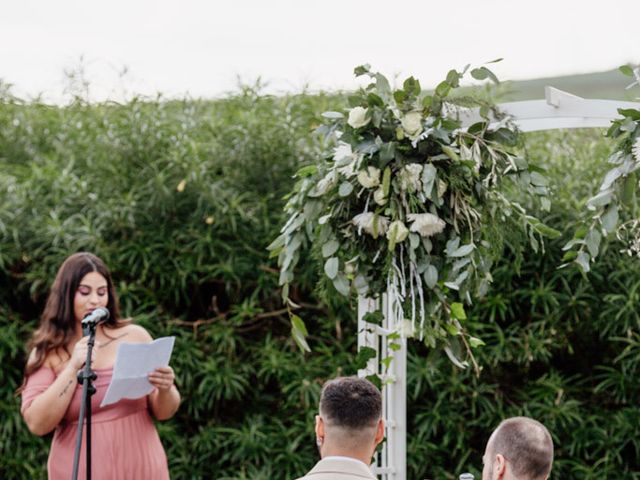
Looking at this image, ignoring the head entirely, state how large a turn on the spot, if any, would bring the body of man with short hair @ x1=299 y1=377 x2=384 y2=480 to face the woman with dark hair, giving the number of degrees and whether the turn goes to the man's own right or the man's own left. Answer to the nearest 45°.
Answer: approximately 45° to the man's own left

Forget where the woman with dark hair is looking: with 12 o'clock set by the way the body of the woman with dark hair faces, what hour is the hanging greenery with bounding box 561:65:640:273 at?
The hanging greenery is roughly at 10 o'clock from the woman with dark hair.

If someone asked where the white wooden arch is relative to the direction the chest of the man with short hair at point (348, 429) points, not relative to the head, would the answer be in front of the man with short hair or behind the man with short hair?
in front

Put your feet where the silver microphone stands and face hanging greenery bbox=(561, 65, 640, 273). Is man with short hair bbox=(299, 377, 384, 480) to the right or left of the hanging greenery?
right

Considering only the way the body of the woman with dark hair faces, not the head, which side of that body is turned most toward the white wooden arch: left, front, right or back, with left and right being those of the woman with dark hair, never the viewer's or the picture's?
left

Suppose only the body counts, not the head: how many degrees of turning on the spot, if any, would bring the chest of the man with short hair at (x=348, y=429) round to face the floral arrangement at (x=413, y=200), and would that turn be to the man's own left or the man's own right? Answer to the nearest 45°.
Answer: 0° — they already face it

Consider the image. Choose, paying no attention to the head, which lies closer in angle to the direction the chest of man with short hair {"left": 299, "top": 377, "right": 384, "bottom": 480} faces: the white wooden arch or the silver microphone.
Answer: the white wooden arch

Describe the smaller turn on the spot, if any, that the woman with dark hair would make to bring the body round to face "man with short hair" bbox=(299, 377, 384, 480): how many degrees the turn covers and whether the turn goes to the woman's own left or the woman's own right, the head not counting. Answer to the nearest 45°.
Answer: approximately 45° to the woman's own left

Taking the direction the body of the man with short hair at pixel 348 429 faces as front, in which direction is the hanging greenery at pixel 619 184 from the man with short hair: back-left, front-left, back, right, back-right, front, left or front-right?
front-right

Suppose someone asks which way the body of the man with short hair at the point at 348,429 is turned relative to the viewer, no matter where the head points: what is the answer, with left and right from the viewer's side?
facing away from the viewer

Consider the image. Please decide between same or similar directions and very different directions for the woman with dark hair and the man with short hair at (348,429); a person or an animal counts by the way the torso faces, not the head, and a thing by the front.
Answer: very different directions

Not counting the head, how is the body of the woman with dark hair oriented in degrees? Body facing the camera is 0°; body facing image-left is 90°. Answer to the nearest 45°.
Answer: approximately 0°

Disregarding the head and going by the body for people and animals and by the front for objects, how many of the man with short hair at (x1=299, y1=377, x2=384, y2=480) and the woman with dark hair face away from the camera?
1

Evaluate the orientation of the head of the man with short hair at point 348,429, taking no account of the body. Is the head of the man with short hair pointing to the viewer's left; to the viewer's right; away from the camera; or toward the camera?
away from the camera
